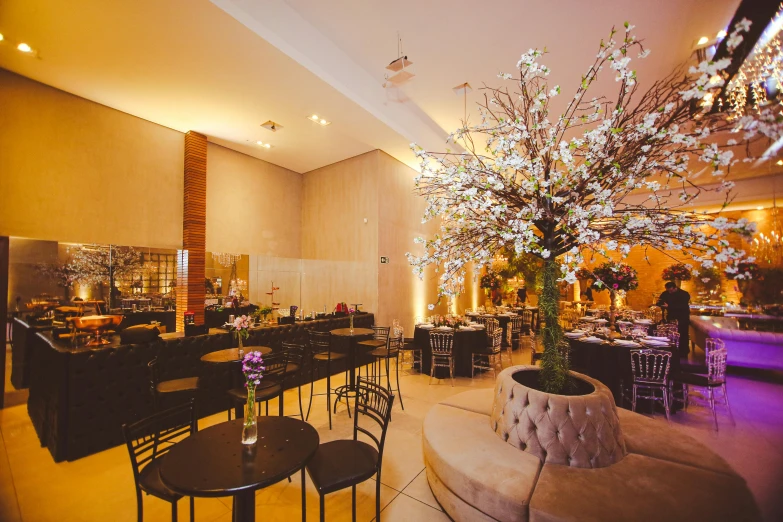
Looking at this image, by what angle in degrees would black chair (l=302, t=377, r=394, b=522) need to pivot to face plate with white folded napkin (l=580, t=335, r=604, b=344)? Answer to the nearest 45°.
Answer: approximately 180°

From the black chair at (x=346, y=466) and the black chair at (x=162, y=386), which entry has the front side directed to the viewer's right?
the black chair at (x=162, y=386)

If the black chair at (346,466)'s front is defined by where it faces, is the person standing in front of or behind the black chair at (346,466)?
behind

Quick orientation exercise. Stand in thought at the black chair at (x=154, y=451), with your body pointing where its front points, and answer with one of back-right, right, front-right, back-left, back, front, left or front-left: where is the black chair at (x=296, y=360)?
left

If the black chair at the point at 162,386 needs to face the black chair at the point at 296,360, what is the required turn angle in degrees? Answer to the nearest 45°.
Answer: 0° — it already faces it

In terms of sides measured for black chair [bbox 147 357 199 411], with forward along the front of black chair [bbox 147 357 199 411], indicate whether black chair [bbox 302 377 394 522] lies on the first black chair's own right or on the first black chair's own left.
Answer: on the first black chair's own right

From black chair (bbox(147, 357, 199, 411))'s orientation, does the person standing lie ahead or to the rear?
ahead

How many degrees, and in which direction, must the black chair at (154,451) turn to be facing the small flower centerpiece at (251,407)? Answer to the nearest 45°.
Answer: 0° — it already faces it

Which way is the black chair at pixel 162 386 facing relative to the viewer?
to the viewer's right

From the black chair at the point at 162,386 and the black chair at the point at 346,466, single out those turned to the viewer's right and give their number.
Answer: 1

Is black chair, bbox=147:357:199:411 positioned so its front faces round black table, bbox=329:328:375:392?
yes

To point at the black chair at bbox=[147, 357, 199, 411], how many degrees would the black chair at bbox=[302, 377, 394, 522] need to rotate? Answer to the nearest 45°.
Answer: approximately 90° to its right

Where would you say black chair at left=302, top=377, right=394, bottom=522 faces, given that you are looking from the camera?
facing the viewer and to the left of the viewer

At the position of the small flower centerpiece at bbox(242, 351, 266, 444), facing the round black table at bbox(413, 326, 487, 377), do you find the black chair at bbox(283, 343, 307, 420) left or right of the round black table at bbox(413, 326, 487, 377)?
left
